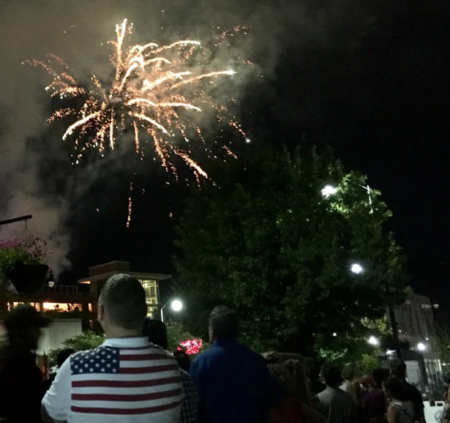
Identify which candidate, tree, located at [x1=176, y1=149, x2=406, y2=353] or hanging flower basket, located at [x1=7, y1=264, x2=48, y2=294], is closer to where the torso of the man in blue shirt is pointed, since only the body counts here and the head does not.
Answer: the tree

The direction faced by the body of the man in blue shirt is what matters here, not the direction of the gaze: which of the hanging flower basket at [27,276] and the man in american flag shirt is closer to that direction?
the hanging flower basket

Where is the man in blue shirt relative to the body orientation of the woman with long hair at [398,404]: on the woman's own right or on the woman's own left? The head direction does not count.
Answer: on the woman's own left

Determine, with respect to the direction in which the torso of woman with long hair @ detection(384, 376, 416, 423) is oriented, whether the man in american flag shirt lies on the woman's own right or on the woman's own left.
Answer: on the woman's own left

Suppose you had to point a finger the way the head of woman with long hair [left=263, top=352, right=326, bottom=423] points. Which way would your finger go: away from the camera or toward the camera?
away from the camera

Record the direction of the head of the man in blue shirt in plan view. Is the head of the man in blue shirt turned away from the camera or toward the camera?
away from the camera

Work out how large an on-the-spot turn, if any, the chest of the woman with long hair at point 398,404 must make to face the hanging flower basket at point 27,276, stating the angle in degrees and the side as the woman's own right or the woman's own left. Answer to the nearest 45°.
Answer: approximately 45° to the woman's own left

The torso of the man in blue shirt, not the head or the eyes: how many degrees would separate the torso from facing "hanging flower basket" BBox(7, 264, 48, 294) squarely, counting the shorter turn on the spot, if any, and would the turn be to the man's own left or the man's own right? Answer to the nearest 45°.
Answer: approximately 45° to the man's own left

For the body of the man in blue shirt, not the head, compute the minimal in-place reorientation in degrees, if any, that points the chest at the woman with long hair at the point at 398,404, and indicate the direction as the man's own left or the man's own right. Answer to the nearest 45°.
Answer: approximately 45° to the man's own right

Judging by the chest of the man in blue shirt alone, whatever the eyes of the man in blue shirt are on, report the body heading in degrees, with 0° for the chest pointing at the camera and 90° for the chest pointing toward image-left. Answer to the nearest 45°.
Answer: approximately 180°

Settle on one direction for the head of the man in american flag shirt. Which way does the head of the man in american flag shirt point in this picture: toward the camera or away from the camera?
away from the camera
